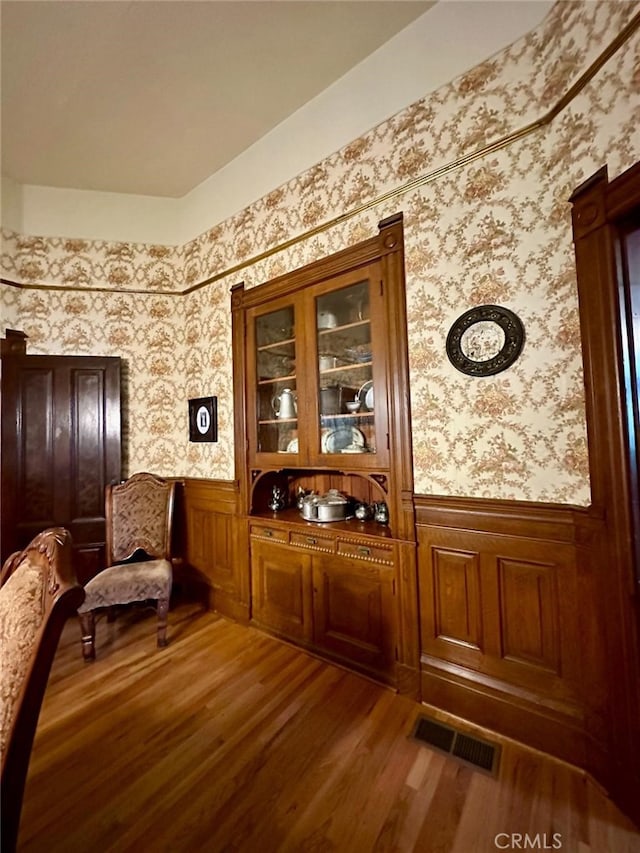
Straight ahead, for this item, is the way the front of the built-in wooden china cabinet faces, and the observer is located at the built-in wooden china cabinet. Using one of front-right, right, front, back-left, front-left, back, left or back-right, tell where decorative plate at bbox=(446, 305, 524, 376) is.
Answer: left

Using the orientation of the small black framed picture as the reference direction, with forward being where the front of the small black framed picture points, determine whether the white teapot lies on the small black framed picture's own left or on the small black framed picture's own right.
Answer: on the small black framed picture's own left

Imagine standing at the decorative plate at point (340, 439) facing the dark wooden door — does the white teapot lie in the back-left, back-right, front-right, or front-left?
front-right

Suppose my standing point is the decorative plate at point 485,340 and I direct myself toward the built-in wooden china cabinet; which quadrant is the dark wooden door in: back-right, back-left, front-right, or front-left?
front-left

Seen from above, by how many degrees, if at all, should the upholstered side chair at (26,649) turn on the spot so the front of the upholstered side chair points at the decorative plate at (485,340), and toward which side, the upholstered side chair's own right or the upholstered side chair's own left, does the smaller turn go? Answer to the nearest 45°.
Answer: approximately 135° to the upholstered side chair's own left

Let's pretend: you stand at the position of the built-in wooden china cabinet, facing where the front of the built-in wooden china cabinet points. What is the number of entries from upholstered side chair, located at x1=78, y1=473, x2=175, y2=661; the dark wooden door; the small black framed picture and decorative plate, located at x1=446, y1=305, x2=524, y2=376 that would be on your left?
1

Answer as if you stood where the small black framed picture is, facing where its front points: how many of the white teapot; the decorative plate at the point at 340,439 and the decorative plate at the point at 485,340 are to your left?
3

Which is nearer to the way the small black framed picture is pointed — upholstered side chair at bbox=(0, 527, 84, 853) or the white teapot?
the upholstered side chair

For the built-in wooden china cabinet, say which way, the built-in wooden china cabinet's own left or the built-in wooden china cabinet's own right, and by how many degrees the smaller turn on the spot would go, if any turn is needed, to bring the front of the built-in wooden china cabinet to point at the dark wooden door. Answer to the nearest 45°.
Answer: approximately 45° to the built-in wooden china cabinet's own right

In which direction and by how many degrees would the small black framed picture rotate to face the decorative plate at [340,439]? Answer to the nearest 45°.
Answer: approximately 90° to its left

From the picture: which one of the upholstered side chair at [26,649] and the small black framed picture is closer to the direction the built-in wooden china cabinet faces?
the upholstered side chair

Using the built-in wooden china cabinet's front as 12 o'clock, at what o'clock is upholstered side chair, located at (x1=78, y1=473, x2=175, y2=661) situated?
The upholstered side chair is roughly at 2 o'clock from the built-in wooden china cabinet.

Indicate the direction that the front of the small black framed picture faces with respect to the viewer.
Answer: facing the viewer and to the left of the viewer

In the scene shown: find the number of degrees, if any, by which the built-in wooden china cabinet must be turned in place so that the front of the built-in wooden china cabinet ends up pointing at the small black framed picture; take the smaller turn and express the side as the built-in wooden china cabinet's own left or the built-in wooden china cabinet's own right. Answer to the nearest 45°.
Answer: approximately 90° to the built-in wooden china cabinet's own right
